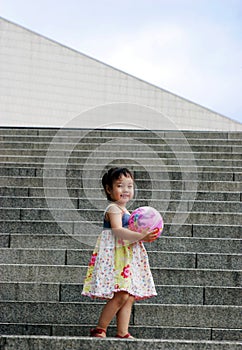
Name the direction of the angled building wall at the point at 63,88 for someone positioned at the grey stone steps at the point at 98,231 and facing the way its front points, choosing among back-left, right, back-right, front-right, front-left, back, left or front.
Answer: back

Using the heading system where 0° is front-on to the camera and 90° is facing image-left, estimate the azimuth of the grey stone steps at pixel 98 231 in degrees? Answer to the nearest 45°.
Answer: approximately 0°
